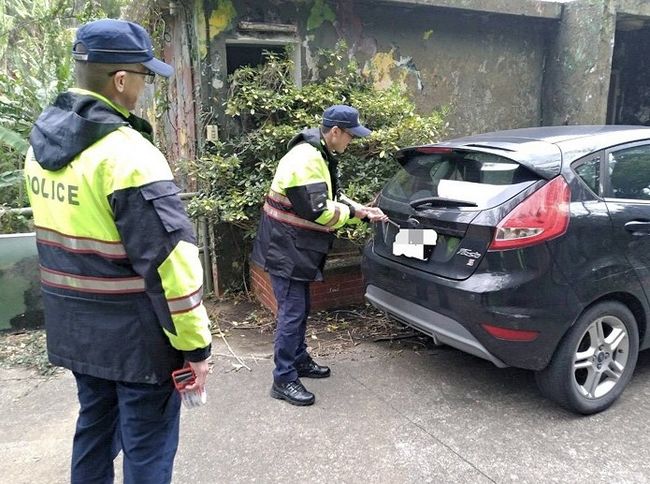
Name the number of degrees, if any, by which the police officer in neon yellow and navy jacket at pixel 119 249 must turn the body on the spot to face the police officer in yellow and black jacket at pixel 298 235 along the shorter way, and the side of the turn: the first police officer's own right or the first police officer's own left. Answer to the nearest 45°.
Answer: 0° — they already face them

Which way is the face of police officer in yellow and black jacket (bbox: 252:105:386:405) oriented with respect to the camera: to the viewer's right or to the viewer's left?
to the viewer's right

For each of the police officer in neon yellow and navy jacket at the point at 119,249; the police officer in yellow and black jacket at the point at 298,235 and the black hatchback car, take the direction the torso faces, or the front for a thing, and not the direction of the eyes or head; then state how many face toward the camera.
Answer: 0

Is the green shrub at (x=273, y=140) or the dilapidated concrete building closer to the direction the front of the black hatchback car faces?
the dilapidated concrete building

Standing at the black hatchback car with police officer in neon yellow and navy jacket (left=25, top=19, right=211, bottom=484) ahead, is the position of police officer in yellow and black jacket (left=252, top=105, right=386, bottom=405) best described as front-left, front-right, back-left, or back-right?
front-right

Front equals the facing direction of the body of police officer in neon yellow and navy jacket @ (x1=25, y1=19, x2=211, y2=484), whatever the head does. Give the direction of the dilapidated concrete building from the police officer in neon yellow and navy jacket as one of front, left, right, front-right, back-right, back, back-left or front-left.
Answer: front

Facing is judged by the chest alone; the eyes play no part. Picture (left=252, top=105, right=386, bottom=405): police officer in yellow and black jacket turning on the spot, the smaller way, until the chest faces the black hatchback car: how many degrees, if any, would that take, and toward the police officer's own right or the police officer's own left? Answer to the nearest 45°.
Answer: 0° — they already face it

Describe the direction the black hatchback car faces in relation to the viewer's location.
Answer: facing away from the viewer and to the right of the viewer

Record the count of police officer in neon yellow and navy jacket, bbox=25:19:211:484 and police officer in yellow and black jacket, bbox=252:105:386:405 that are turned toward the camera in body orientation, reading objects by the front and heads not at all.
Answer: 0

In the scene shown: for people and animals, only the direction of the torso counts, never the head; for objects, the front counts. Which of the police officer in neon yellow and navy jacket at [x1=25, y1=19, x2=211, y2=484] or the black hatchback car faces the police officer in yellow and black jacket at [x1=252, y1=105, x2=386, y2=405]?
the police officer in neon yellow and navy jacket

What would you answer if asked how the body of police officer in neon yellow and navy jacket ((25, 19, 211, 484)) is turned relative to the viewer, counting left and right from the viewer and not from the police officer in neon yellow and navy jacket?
facing away from the viewer and to the right of the viewer

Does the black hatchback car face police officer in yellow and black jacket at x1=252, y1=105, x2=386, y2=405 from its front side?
no

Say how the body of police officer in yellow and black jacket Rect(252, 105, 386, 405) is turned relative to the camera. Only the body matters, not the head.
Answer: to the viewer's right

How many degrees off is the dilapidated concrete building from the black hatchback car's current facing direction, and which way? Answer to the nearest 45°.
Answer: approximately 45° to its left

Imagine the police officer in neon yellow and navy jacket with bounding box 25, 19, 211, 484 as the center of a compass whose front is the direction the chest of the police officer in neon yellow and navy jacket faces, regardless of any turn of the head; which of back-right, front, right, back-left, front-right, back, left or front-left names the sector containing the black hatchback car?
front-right

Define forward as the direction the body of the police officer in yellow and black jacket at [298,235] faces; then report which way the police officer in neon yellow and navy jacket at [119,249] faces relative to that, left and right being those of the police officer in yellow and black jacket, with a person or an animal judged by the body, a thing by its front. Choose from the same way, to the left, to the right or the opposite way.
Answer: to the left
